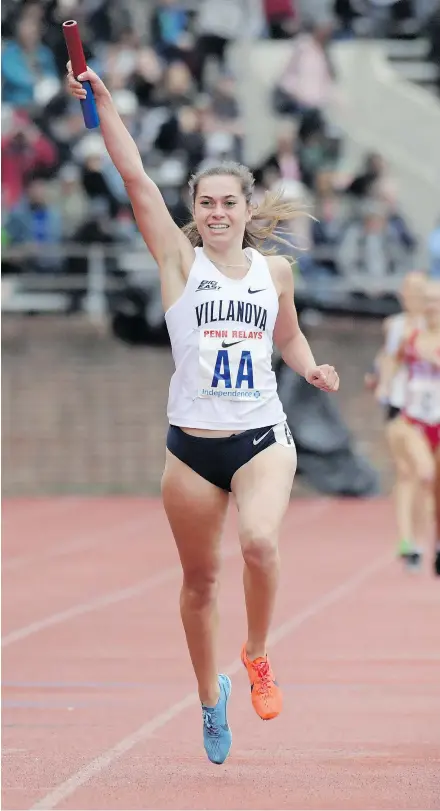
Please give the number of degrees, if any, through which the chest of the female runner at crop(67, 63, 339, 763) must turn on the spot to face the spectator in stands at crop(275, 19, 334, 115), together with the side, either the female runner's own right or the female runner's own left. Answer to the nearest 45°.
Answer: approximately 180°

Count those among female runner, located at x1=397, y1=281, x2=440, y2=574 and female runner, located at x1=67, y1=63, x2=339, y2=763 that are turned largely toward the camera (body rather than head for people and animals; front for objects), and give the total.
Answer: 2

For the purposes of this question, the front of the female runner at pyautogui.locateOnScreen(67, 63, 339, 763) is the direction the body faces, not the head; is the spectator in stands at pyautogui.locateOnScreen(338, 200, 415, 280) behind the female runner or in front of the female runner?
behind

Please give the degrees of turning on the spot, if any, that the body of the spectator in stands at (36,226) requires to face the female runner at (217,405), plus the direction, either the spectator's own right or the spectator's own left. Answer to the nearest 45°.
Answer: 0° — they already face them

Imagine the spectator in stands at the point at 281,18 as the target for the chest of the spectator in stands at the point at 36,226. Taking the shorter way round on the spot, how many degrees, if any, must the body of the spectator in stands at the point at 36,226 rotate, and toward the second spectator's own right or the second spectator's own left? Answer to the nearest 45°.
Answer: approximately 135° to the second spectator's own left

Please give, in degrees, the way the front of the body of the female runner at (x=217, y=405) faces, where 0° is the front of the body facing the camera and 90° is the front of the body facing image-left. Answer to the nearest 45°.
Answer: approximately 0°
